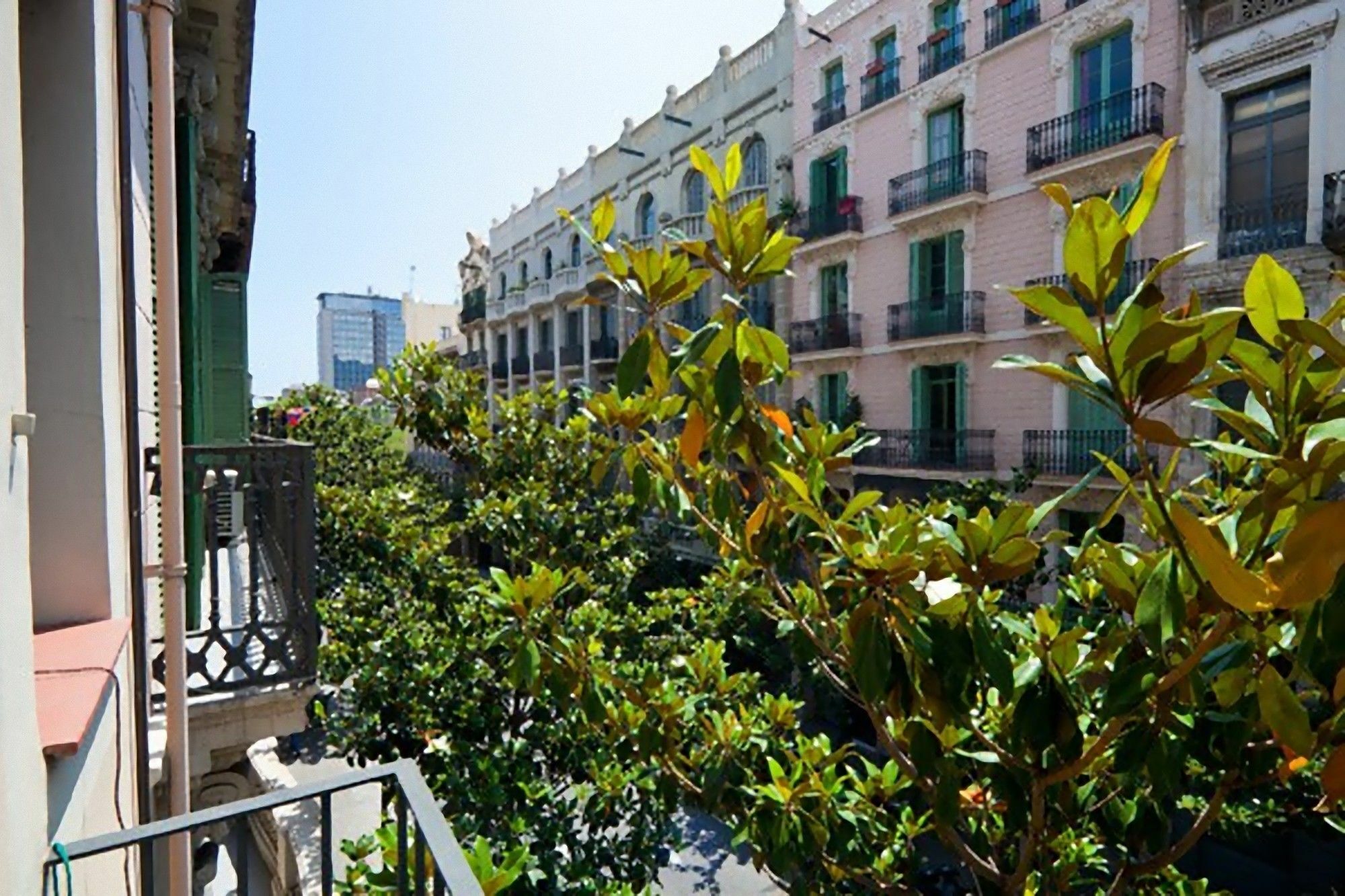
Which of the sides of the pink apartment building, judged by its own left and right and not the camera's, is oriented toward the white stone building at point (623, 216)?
right

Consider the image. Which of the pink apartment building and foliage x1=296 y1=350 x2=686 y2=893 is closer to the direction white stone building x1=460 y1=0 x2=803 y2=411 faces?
the foliage

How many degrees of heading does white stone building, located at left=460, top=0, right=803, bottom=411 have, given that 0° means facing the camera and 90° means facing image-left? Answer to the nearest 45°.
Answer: approximately 45°

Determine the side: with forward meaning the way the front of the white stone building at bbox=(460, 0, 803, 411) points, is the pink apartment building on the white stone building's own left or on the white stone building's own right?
on the white stone building's own left

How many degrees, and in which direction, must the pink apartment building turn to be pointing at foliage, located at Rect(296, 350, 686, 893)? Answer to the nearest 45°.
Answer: approximately 45° to its left

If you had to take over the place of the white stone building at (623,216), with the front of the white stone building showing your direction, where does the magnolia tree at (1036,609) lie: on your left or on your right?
on your left

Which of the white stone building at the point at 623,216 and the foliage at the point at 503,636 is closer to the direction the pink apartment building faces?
the foliage
